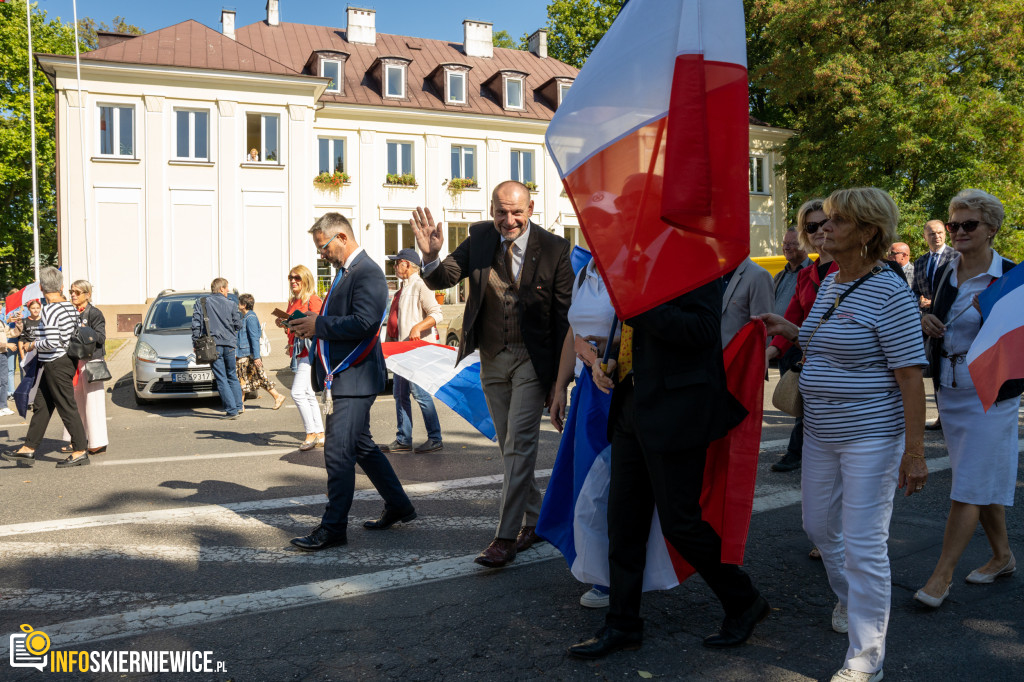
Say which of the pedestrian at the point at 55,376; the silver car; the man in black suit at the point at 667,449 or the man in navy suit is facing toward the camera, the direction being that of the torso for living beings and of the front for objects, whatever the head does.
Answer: the silver car

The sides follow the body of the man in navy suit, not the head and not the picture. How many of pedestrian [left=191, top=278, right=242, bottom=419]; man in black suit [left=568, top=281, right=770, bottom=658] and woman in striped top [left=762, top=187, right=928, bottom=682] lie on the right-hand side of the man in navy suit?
1

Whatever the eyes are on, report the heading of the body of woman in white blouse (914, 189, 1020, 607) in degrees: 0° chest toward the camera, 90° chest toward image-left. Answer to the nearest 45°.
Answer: approximately 45°

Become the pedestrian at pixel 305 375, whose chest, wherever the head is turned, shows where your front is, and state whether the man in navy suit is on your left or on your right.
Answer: on your left

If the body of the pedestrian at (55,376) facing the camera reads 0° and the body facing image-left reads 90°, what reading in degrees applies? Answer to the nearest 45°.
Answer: approximately 90°

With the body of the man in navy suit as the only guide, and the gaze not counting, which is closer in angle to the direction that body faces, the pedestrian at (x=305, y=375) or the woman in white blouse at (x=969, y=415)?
the pedestrian

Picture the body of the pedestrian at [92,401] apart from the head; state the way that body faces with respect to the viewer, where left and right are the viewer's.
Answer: facing the viewer and to the left of the viewer

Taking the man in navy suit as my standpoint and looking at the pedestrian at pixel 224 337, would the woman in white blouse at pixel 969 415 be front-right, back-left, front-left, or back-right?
back-right

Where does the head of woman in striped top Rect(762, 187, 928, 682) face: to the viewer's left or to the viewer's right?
to the viewer's left

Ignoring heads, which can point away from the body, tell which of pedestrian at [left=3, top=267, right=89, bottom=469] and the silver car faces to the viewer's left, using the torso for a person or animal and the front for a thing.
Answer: the pedestrian

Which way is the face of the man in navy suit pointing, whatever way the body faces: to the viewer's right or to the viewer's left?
to the viewer's left

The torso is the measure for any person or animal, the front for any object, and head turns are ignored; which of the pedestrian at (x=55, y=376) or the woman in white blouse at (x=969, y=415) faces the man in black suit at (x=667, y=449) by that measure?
the woman in white blouse
